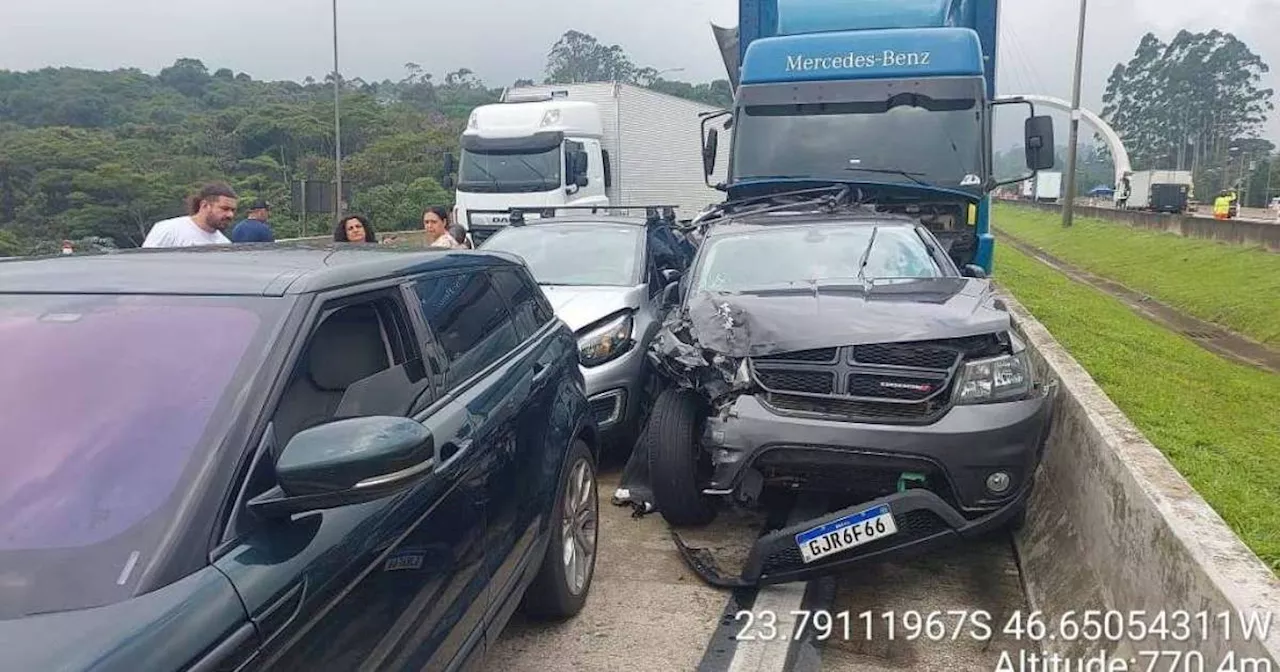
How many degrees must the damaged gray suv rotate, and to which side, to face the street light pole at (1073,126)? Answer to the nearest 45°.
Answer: approximately 180°

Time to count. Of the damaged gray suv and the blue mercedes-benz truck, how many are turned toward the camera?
2

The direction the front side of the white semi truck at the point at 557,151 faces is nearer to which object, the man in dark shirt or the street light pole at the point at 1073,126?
the man in dark shirt

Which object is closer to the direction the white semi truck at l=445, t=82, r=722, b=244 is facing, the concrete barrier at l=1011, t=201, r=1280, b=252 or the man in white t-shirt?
the man in white t-shirt

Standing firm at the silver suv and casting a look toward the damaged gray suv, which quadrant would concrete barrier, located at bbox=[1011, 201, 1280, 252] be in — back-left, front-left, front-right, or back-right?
back-left

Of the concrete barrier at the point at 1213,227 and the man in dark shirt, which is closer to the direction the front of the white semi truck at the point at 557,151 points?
the man in dark shirt

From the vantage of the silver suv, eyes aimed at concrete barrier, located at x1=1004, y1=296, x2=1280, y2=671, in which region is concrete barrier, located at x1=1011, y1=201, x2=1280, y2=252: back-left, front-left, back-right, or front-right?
back-left

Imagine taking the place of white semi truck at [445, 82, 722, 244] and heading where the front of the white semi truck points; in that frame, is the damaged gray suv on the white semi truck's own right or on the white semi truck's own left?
on the white semi truck's own left

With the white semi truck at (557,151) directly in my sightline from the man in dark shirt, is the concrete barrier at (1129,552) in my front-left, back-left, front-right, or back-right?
back-right
